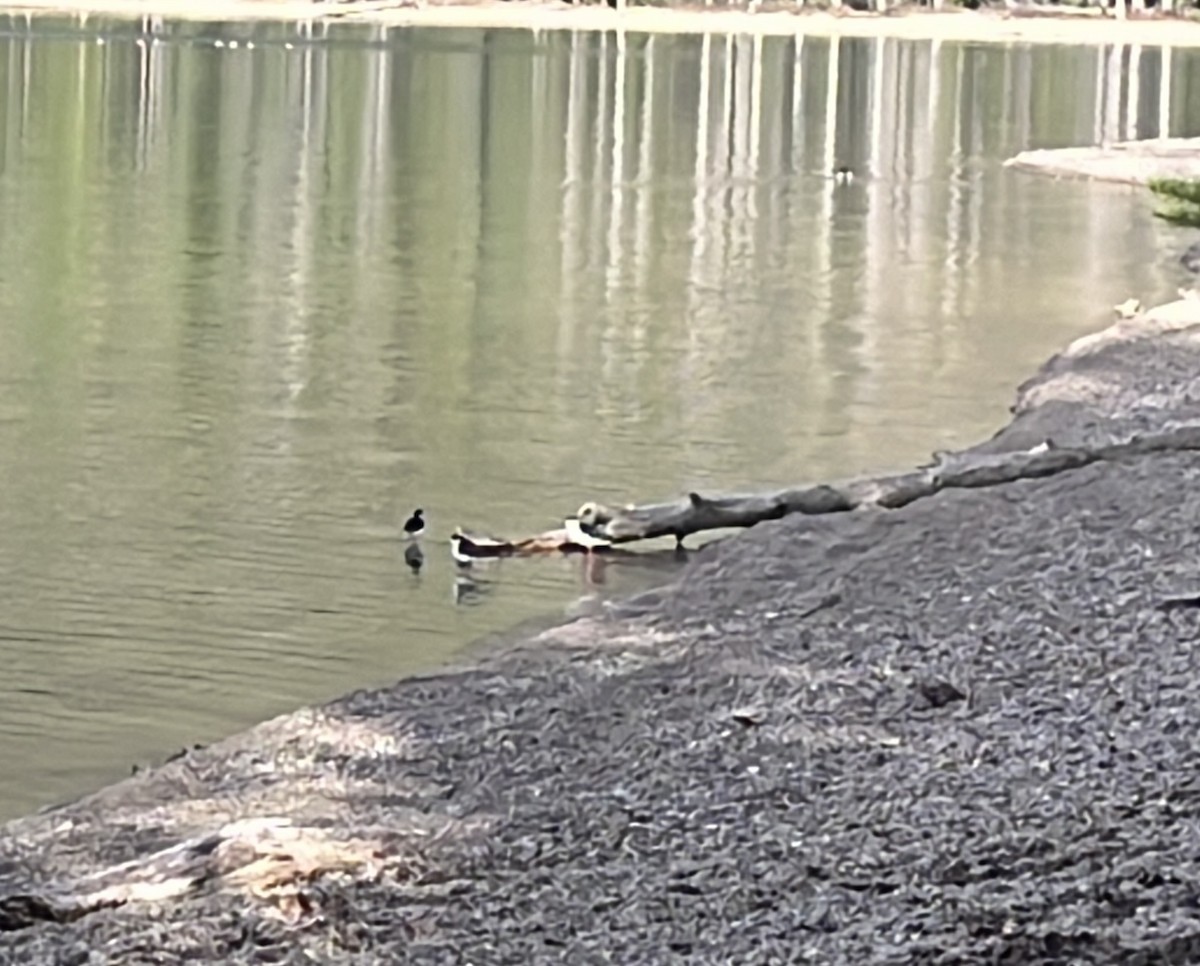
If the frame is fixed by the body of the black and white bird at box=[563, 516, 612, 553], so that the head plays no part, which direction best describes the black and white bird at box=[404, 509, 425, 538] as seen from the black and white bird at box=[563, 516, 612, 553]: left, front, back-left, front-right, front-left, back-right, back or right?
front-right

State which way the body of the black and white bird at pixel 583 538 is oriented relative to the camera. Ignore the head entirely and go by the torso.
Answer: to the viewer's left

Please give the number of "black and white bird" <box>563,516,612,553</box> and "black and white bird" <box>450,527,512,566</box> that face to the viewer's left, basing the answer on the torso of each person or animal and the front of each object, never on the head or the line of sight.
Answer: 2

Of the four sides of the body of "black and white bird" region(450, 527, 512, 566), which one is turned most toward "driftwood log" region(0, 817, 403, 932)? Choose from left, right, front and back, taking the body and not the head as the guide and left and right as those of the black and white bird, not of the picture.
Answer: left

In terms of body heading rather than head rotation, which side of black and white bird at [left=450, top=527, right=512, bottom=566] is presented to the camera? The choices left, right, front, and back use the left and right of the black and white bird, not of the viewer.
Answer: left

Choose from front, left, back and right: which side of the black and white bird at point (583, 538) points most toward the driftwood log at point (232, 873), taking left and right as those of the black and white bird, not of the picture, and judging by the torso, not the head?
left

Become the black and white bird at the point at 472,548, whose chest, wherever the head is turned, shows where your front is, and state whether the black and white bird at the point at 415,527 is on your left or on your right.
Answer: on your right
